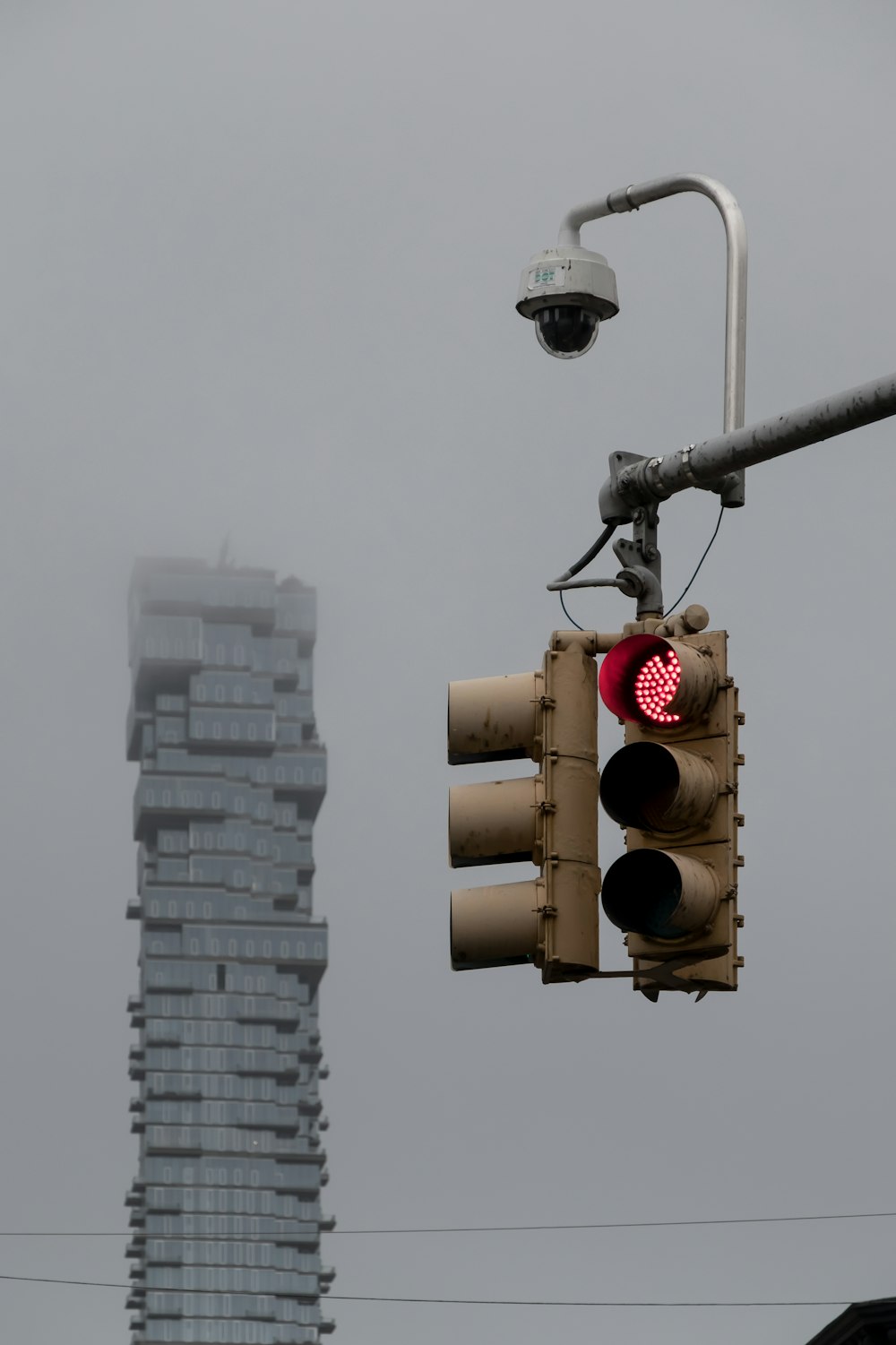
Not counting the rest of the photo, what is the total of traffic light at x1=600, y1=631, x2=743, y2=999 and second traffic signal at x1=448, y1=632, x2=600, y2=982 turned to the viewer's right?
0

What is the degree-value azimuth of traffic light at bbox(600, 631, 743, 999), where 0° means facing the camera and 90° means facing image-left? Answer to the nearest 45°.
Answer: approximately 45°

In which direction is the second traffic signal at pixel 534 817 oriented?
to the viewer's left
